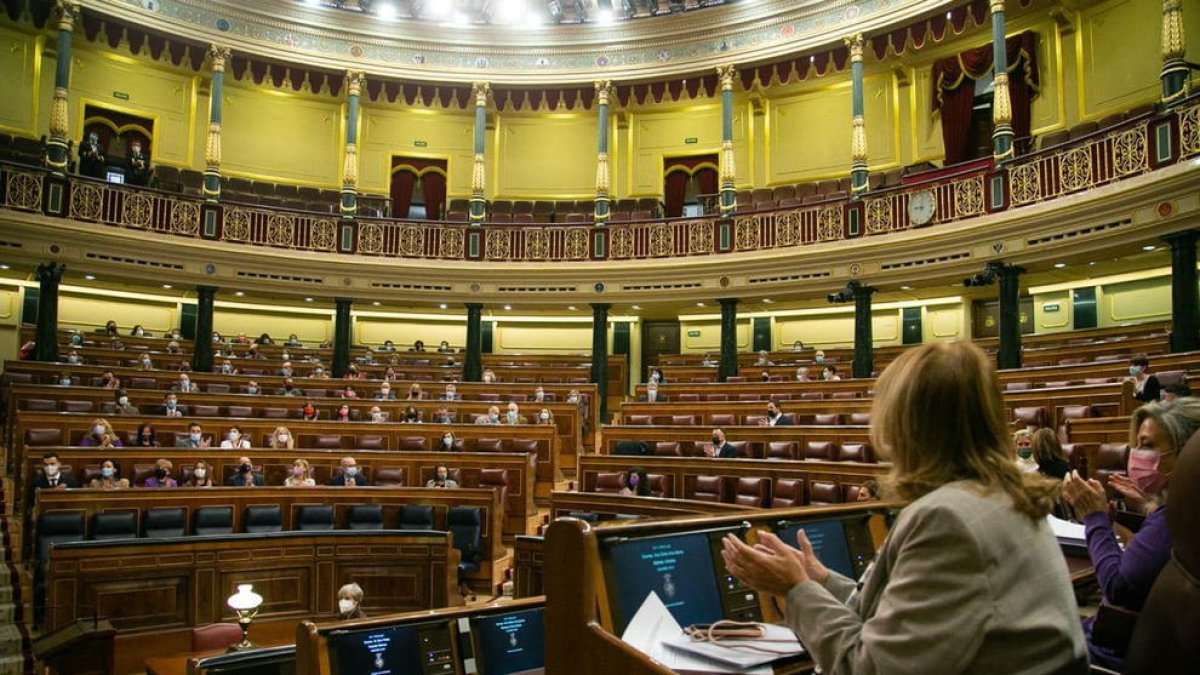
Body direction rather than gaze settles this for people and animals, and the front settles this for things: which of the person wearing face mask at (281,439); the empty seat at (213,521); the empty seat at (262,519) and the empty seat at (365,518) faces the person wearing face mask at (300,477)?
the person wearing face mask at (281,439)

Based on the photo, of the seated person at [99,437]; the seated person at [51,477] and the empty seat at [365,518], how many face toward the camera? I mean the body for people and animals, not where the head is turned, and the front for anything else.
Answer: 3

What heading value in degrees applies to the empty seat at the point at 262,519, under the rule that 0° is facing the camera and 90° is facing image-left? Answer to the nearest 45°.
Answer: approximately 0°

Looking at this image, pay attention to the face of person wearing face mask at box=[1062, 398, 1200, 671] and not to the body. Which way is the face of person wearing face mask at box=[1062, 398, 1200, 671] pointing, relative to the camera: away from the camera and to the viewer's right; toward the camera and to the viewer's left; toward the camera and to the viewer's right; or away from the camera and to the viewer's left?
toward the camera and to the viewer's left

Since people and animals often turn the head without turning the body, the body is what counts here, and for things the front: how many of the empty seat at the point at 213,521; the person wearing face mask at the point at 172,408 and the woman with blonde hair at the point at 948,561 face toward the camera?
2

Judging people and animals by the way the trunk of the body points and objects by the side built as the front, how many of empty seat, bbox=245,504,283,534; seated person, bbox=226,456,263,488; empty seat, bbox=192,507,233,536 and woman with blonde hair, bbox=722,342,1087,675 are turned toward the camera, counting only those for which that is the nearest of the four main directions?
3

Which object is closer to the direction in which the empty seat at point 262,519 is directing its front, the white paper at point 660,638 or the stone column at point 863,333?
the white paper

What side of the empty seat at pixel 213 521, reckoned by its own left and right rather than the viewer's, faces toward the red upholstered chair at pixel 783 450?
left

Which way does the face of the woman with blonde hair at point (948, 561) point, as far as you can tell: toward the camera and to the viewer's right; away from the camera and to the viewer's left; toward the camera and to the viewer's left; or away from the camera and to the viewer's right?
away from the camera and to the viewer's left

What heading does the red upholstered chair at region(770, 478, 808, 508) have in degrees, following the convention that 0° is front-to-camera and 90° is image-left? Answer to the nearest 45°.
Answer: approximately 45°

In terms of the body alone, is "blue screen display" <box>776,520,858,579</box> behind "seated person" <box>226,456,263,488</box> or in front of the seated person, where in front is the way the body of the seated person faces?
in front

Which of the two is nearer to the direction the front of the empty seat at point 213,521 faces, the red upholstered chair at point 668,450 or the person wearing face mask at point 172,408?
the red upholstered chair

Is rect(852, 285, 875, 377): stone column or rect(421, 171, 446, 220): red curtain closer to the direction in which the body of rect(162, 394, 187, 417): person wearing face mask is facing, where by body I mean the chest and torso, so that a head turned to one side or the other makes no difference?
the stone column

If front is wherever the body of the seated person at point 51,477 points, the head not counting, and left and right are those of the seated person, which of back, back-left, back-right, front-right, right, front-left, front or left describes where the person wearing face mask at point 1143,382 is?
front-left
